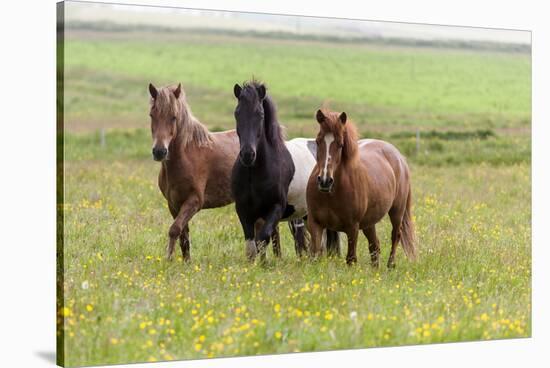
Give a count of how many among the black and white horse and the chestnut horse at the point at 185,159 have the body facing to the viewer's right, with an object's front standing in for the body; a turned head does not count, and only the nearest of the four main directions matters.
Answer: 0

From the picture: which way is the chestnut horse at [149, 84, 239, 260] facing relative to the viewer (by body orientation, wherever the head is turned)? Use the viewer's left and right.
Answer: facing the viewer and to the left of the viewer

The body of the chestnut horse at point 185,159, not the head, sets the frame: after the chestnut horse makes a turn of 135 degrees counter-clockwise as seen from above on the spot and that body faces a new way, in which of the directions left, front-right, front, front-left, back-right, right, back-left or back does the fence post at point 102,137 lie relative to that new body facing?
left

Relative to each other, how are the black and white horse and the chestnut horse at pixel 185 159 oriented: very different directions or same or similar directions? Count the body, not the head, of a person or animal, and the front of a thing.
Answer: same or similar directions

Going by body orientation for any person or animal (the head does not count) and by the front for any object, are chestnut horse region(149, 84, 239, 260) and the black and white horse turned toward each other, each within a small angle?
no

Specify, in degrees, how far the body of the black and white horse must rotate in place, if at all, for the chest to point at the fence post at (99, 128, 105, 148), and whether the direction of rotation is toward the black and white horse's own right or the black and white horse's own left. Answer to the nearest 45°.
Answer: approximately 135° to the black and white horse's own right
